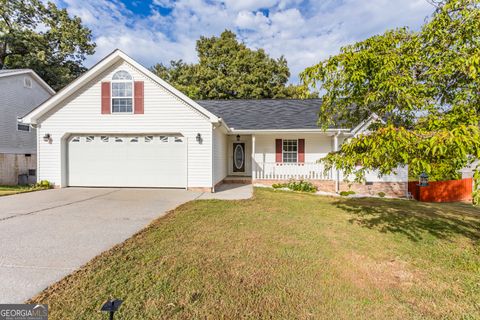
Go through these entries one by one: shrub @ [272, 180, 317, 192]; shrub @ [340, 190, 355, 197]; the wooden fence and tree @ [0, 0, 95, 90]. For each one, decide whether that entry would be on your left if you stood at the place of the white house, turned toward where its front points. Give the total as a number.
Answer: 3

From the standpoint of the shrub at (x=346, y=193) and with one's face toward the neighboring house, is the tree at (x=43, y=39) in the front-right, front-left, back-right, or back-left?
front-right

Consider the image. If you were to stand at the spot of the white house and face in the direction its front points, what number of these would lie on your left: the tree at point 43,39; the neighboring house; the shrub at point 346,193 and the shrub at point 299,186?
2

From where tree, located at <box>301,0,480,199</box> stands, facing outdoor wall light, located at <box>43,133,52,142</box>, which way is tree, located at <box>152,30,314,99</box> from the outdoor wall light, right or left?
right

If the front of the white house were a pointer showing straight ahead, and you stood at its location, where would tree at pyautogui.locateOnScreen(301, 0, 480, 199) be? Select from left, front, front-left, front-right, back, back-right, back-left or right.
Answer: front-left

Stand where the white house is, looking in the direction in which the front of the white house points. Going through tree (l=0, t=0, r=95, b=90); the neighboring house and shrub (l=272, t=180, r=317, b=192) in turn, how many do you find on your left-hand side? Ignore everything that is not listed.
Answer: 1

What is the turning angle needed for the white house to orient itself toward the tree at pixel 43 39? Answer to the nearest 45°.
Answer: approximately 135° to its right

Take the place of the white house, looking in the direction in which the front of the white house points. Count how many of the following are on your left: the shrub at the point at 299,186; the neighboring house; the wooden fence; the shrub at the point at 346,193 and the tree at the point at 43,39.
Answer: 3

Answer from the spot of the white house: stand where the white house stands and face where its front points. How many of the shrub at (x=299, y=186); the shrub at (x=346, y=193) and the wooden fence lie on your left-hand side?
3

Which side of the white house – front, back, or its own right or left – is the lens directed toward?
front

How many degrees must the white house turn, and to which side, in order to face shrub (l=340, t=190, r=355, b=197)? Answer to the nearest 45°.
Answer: approximately 90° to its left

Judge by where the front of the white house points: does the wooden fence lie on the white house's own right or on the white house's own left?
on the white house's own left

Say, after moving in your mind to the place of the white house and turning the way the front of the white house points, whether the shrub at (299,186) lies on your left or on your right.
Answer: on your left

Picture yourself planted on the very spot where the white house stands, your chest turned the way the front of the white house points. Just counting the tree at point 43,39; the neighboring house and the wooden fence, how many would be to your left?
1

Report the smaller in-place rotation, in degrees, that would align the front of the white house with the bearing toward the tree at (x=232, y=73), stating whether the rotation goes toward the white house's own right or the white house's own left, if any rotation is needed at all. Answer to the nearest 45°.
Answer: approximately 180°
